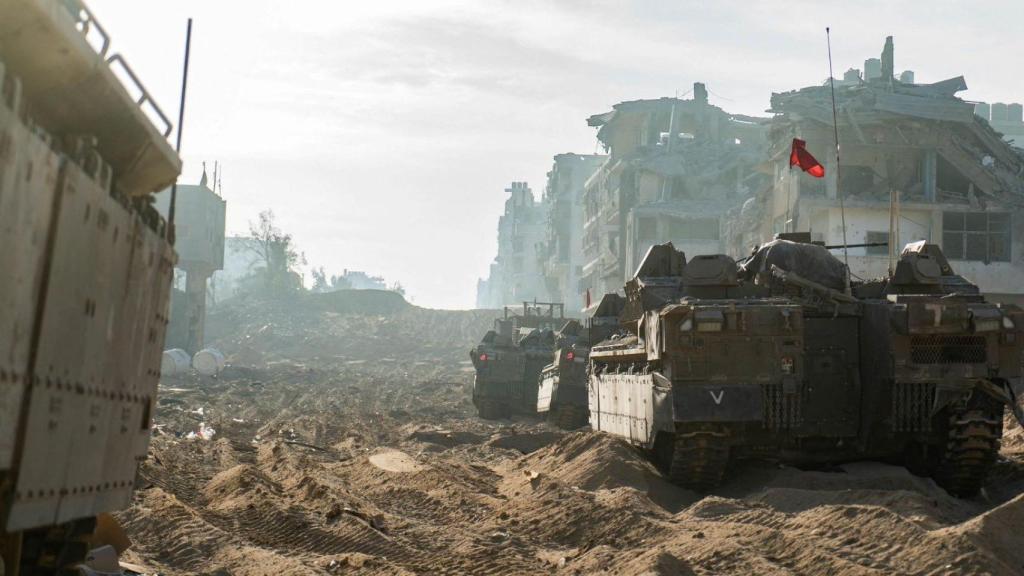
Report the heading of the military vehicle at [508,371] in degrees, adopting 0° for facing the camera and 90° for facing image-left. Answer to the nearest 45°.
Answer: approximately 180°

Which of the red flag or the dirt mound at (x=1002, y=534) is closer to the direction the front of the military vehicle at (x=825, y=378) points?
the red flag

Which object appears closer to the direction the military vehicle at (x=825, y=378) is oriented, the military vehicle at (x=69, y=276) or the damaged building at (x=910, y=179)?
the damaged building

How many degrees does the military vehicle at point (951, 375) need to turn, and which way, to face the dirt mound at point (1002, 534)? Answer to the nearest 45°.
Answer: approximately 180°

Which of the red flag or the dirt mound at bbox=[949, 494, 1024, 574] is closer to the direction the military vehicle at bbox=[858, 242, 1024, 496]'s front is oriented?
the red flag

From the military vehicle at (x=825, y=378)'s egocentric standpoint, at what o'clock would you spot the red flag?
The red flag is roughly at 12 o'clock from the military vehicle.

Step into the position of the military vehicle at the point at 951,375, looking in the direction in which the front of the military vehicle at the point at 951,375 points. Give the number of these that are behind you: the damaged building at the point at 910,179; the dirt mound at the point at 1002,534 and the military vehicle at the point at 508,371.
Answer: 1

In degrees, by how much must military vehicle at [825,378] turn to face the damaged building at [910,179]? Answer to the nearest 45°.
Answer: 0° — it already faces it

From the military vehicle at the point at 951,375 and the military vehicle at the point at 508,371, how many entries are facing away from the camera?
2

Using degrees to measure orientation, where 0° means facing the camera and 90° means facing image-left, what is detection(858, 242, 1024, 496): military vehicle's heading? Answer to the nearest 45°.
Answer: approximately 180°

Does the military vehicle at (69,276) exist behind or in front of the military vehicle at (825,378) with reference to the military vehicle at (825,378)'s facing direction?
behind

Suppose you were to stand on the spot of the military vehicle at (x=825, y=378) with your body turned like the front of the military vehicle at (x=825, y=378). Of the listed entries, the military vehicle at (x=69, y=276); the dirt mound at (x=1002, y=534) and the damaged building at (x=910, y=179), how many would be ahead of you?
1

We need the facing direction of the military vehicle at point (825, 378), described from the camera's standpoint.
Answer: facing away from the viewer
